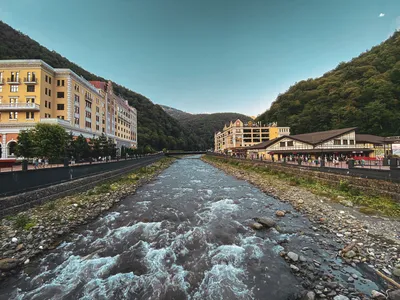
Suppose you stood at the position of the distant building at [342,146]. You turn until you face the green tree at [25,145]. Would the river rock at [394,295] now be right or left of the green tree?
left

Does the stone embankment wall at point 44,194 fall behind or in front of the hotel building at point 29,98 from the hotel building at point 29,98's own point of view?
in front

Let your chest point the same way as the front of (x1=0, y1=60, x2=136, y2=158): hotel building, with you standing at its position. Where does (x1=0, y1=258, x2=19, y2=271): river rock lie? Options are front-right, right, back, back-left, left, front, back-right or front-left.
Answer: front-right

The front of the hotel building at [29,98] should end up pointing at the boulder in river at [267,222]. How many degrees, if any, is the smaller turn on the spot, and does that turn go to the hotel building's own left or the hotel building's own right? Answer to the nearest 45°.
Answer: approximately 45° to the hotel building's own right

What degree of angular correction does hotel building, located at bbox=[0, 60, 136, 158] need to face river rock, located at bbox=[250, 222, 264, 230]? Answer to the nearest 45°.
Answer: approximately 45° to its right

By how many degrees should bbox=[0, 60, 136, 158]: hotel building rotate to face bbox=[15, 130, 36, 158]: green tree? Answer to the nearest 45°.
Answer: approximately 45° to its right

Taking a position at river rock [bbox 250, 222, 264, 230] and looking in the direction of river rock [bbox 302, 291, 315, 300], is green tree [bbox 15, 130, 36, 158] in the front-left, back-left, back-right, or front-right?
back-right

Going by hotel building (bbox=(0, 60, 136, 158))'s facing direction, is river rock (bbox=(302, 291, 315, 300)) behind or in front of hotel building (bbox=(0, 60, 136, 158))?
in front

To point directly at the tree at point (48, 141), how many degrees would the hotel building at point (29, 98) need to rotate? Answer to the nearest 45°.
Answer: approximately 45° to its right

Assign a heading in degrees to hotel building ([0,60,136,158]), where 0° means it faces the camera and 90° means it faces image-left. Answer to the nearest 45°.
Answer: approximately 315°
